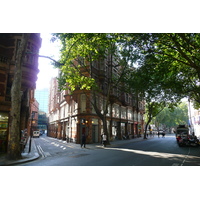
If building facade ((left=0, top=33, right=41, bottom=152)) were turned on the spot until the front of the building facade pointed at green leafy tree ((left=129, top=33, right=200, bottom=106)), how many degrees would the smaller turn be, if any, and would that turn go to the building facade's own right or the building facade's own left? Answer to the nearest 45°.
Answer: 0° — it already faces it

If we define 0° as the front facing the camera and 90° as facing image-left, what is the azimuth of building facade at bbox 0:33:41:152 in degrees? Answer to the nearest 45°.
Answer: approximately 315°

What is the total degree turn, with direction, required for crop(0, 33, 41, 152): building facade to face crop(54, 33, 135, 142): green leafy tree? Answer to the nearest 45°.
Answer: approximately 45° to its left
